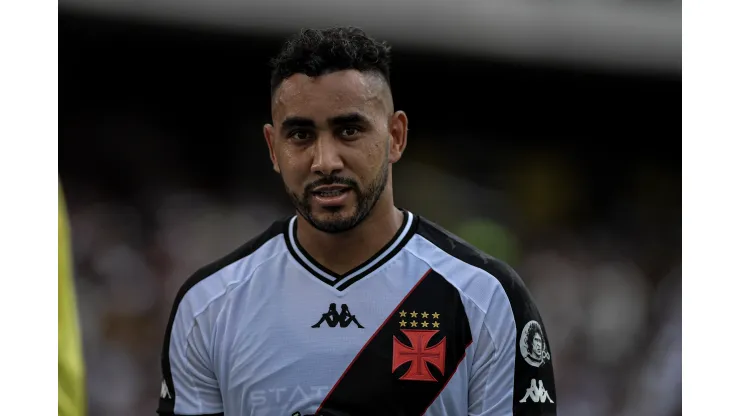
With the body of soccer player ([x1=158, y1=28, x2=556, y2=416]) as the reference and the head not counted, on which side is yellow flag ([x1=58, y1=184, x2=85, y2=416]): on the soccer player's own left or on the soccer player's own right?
on the soccer player's own right

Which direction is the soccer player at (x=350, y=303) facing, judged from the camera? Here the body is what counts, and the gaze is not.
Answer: toward the camera
